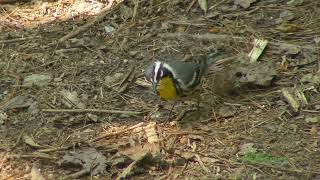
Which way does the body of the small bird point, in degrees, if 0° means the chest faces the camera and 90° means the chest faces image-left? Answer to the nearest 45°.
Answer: approximately 45°

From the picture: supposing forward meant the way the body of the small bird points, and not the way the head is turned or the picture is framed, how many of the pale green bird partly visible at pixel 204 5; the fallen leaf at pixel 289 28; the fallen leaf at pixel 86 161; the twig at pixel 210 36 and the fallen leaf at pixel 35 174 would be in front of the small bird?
2

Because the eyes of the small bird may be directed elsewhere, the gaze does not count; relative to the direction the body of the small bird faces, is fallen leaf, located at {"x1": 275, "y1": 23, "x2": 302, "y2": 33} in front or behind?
behind

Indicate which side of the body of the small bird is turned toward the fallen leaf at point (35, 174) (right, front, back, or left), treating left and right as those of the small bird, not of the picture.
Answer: front

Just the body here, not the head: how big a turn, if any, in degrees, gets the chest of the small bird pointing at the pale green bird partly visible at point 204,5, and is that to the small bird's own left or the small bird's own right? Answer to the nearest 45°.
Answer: approximately 135° to the small bird's own right

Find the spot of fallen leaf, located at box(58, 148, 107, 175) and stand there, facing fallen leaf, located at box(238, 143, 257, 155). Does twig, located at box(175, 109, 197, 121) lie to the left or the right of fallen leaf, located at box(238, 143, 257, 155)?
left

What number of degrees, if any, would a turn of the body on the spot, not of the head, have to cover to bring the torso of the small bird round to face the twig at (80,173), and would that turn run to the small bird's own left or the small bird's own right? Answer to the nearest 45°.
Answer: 0° — it already faces it

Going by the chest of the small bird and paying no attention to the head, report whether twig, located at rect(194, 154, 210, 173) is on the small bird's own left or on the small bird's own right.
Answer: on the small bird's own left
